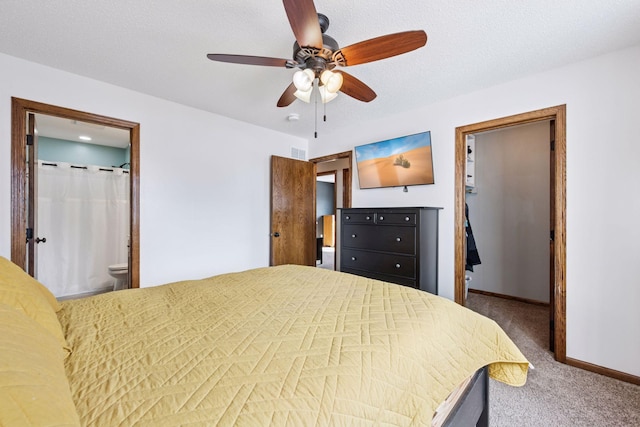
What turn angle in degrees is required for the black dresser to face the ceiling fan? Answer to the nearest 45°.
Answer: approximately 45° to its left

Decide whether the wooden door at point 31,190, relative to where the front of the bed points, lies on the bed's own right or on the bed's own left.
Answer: on the bed's own left

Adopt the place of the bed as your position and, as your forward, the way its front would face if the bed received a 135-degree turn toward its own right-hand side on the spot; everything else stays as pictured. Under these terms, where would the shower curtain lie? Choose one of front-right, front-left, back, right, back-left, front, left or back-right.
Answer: back-right

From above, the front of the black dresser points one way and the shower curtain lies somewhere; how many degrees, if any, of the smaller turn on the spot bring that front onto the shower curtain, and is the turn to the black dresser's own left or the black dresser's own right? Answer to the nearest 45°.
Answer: approximately 45° to the black dresser's own right

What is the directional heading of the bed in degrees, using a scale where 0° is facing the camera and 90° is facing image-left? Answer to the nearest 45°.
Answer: approximately 225°

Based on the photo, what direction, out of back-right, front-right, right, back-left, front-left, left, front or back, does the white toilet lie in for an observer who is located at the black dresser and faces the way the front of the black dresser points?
front-right

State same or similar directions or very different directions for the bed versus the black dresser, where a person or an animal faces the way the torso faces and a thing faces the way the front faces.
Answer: very different directions

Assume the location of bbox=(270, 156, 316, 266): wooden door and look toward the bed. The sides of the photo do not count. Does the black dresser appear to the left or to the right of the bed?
left

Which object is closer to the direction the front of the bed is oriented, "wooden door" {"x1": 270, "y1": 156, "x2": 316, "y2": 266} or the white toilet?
the wooden door

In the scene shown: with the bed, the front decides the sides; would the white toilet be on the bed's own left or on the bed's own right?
on the bed's own left

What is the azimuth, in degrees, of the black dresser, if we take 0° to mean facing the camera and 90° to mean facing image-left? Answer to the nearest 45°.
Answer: approximately 45°
